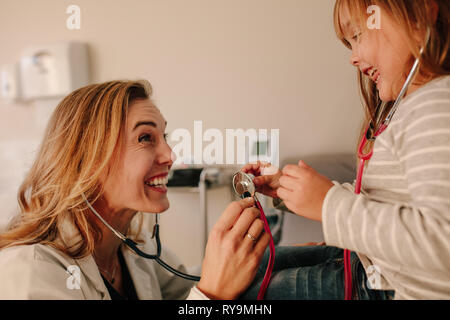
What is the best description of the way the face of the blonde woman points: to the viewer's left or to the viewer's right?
to the viewer's right

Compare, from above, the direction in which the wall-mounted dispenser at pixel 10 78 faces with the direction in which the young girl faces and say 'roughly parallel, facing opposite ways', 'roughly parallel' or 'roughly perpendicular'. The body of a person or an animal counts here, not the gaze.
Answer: roughly perpendicular

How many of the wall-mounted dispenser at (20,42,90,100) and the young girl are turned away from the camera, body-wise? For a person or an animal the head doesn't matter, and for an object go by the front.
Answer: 0

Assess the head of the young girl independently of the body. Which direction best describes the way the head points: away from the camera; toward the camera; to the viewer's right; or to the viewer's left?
to the viewer's left

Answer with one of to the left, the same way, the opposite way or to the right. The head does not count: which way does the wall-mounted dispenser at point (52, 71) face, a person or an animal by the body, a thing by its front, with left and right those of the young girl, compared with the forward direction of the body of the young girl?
to the left

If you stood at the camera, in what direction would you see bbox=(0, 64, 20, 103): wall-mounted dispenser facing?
facing the viewer and to the left of the viewer

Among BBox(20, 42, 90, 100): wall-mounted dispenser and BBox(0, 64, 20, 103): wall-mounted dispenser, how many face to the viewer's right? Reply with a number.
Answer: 0

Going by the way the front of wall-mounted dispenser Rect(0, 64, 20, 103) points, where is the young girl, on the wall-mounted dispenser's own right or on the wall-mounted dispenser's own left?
on the wall-mounted dispenser's own left

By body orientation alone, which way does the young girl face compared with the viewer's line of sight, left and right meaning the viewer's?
facing to the left of the viewer

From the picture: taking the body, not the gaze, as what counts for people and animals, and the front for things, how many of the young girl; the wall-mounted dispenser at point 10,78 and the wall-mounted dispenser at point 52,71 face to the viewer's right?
0
